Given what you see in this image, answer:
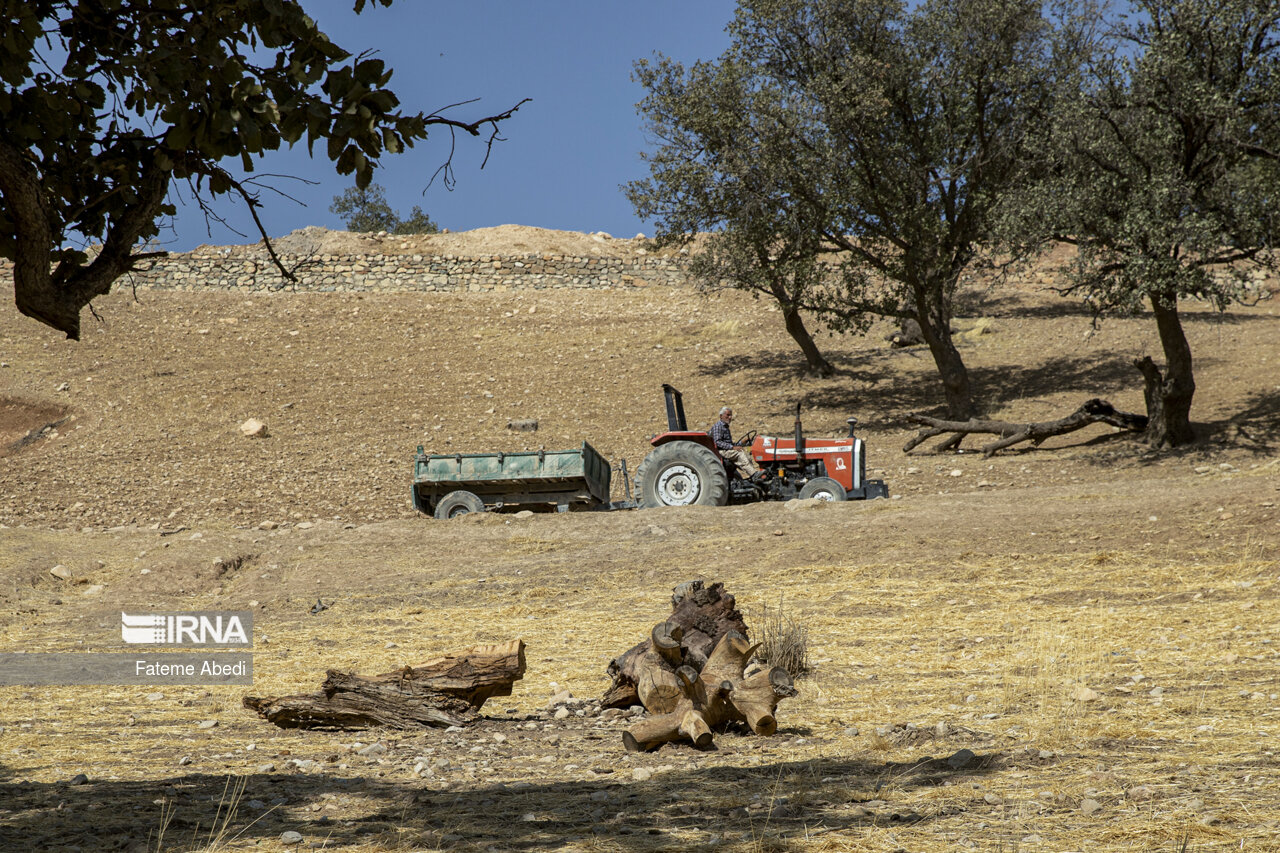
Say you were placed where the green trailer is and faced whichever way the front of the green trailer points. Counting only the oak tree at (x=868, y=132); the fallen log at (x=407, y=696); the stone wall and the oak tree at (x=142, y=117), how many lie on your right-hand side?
2

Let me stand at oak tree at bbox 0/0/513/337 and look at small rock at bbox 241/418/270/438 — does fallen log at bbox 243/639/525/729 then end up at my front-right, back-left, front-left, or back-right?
front-right

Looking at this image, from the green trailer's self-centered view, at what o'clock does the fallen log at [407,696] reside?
The fallen log is roughly at 3 o'clock from the green trailer.

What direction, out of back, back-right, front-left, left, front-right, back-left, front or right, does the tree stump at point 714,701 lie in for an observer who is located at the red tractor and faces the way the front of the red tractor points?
right

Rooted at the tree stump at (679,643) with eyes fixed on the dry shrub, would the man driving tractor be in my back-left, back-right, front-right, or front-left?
front-left

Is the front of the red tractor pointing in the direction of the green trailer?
no

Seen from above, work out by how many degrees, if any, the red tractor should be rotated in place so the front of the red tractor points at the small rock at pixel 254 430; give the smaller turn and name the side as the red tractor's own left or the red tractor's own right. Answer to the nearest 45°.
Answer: approximately 135° to the red tractor's own left

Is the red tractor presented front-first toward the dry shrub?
no

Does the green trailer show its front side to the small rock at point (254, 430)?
no

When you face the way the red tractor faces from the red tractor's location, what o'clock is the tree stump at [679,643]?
The tree stump is roughly at 3 o'clock from the red tractor.

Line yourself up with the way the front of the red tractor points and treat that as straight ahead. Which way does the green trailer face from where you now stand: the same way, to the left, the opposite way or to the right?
the same way

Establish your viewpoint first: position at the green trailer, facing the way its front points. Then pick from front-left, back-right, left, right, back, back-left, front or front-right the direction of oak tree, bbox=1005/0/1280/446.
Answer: front

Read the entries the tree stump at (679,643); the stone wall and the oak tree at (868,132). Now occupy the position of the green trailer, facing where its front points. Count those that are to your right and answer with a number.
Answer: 1

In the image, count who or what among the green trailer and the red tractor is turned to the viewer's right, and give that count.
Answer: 2

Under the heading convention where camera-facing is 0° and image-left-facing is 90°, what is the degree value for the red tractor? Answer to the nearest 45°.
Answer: approximately 270°

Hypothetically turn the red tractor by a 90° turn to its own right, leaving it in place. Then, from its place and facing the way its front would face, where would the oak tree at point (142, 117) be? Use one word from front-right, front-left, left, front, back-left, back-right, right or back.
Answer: front

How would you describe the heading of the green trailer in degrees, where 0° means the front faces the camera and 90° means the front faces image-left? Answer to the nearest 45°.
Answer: approximately 270°
